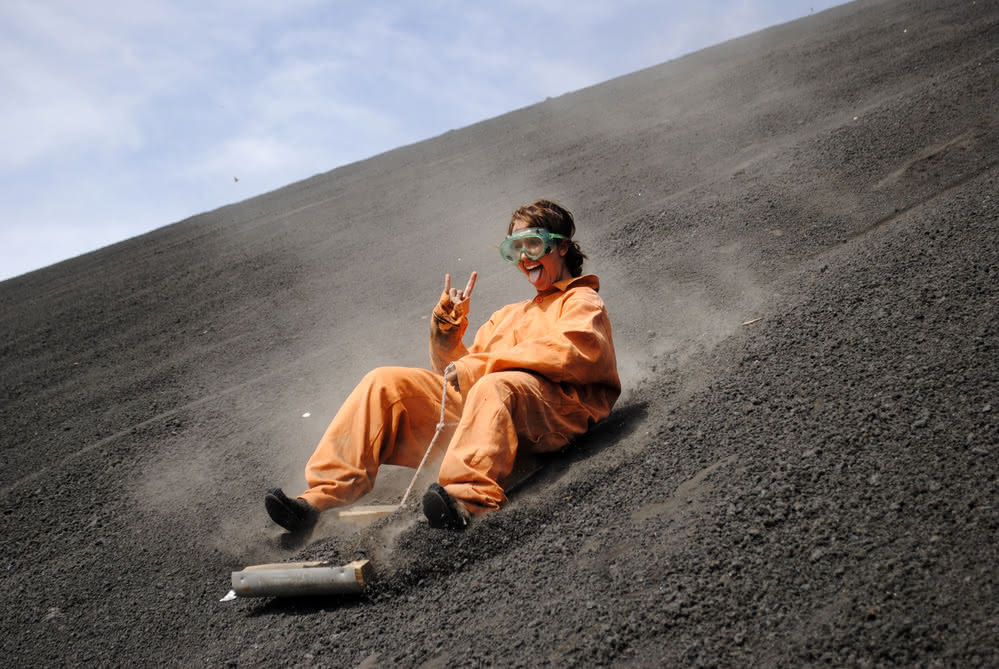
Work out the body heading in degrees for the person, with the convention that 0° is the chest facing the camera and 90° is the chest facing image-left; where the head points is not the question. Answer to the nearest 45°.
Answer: approximately 45°
